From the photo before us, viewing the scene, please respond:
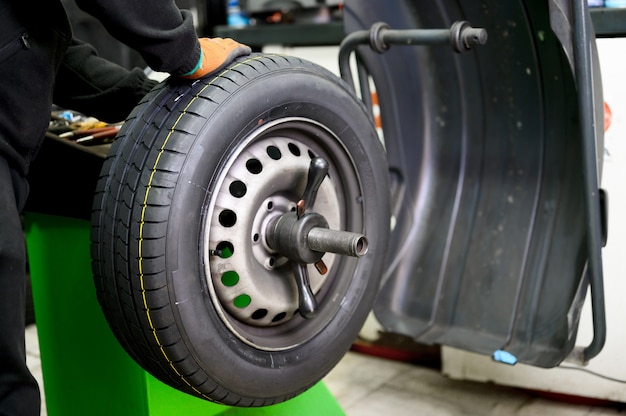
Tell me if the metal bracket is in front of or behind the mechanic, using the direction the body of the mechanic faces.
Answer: in front

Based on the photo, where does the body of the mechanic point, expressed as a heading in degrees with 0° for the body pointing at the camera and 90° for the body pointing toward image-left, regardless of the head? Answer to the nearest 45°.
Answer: approximately 270°

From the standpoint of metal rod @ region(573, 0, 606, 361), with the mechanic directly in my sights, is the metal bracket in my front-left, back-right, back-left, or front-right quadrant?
front-right

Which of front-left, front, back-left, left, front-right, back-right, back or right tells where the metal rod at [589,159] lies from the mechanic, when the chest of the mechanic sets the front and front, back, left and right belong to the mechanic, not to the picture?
front

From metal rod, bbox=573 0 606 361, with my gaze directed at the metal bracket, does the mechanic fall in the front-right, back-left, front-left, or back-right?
front-left
